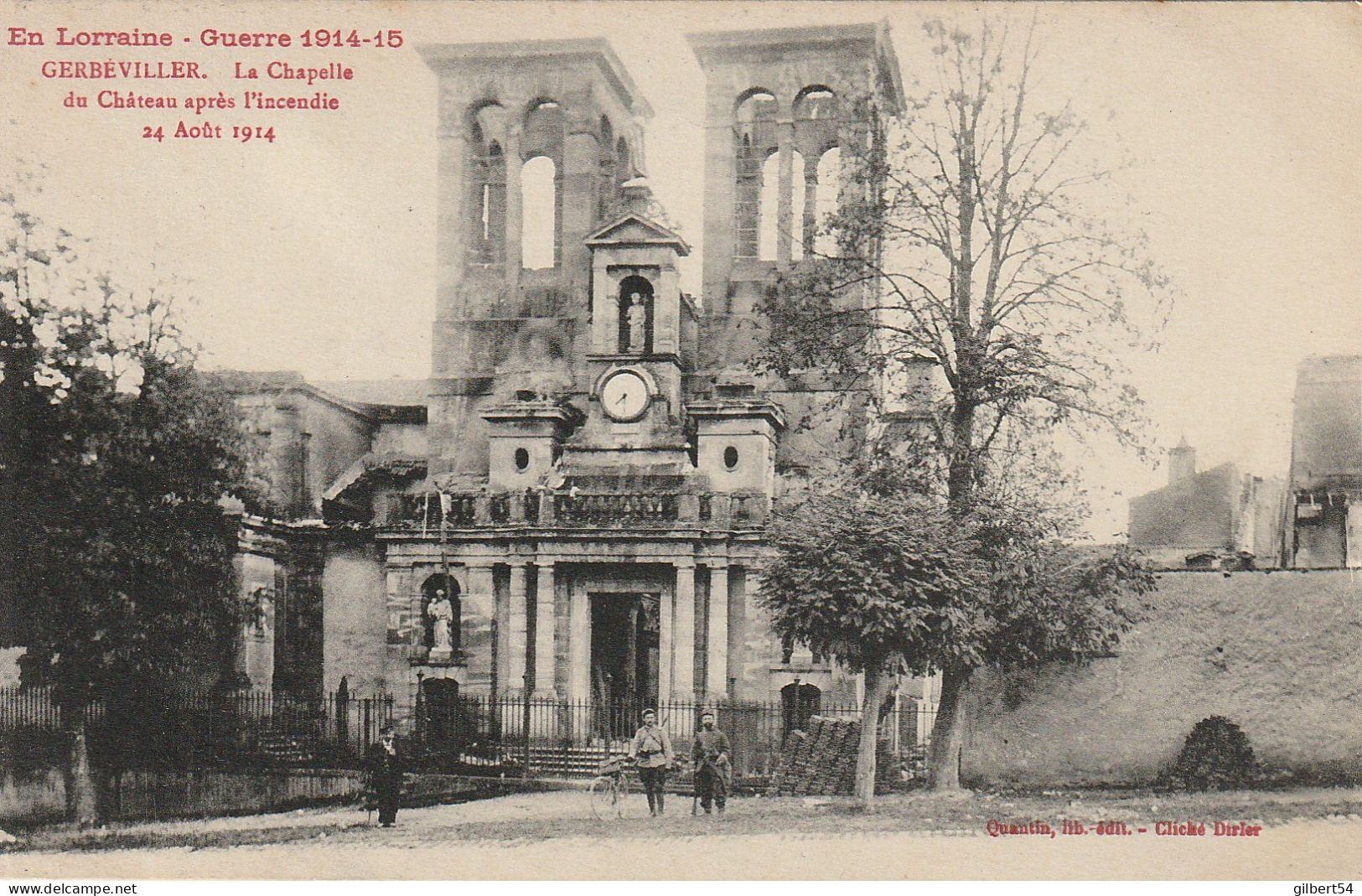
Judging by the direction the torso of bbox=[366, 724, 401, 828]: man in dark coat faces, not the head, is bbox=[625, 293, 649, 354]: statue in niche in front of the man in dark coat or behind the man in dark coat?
behind

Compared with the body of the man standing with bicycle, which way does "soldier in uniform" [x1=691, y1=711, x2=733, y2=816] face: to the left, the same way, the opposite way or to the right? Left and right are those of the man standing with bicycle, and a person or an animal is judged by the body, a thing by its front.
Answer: the same way

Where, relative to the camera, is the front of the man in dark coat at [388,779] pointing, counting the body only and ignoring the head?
toward the camera

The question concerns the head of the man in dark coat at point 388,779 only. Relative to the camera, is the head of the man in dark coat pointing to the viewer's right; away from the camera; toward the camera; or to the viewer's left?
toward the camera

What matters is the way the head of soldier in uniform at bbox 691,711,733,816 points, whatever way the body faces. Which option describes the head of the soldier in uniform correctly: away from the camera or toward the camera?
toward the camera

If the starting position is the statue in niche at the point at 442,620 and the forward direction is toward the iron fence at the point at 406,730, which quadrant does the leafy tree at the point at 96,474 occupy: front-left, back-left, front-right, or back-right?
front-right

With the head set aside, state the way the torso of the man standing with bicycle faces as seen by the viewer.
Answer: toward the camera

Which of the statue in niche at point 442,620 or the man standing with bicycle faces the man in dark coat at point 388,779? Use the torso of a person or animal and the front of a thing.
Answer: the statue in niche

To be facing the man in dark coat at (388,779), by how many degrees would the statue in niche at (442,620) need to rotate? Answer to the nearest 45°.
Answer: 0° — it already faces them
